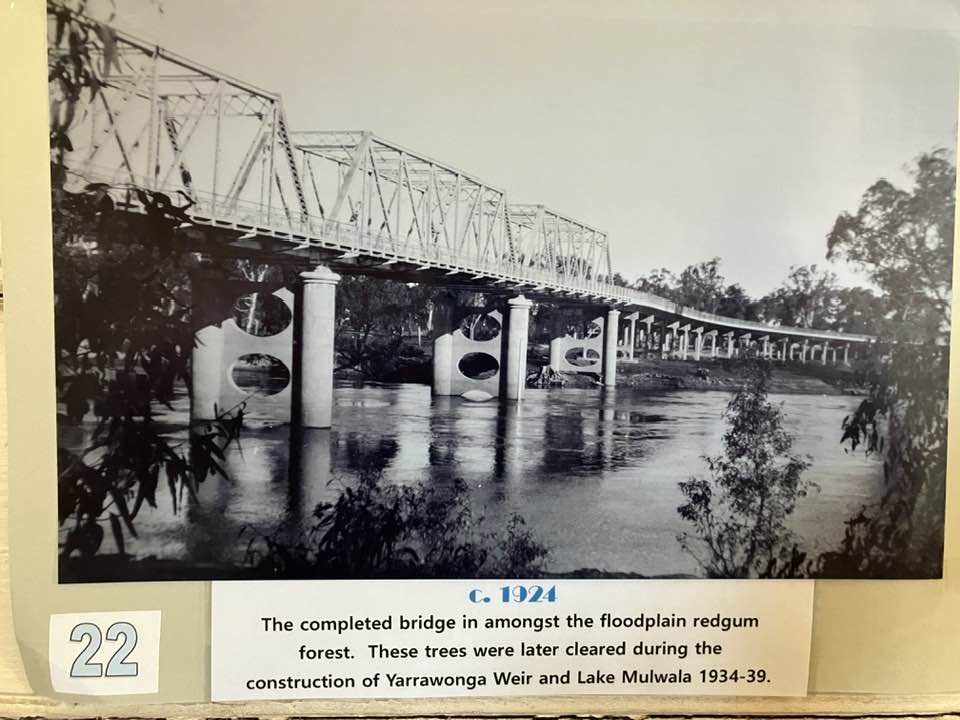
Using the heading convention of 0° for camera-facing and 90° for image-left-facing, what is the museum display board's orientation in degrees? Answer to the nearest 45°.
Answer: approximately 0°

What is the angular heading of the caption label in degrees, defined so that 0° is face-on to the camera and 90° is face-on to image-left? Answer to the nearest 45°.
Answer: approximately 0°
